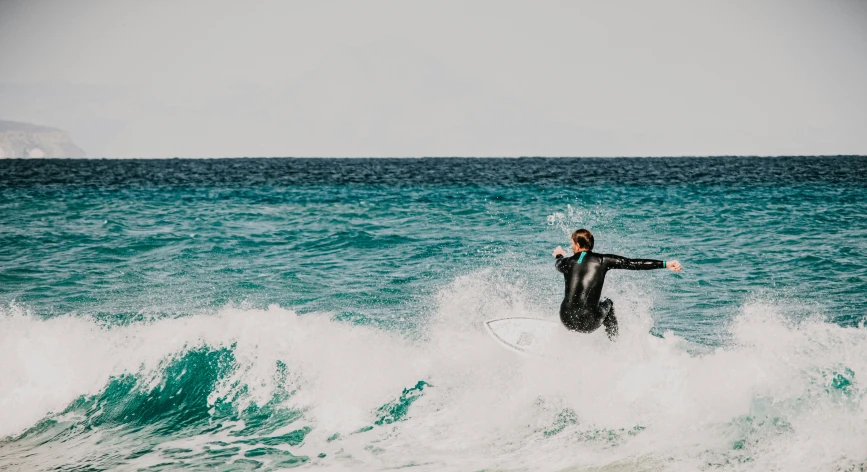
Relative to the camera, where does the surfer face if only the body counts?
away from the camera

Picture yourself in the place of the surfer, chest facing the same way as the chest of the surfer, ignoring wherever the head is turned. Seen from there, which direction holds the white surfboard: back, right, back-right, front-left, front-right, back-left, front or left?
front-left

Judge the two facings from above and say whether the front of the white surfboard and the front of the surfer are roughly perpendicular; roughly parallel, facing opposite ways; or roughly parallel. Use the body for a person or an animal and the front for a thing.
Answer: roughly perpendicular

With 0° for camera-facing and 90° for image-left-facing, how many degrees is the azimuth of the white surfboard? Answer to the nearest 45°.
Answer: approximately 90°

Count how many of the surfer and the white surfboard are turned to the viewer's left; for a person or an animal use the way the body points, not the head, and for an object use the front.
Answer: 1

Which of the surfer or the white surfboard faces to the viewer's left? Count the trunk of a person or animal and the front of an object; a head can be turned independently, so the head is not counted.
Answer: the white surfboard
